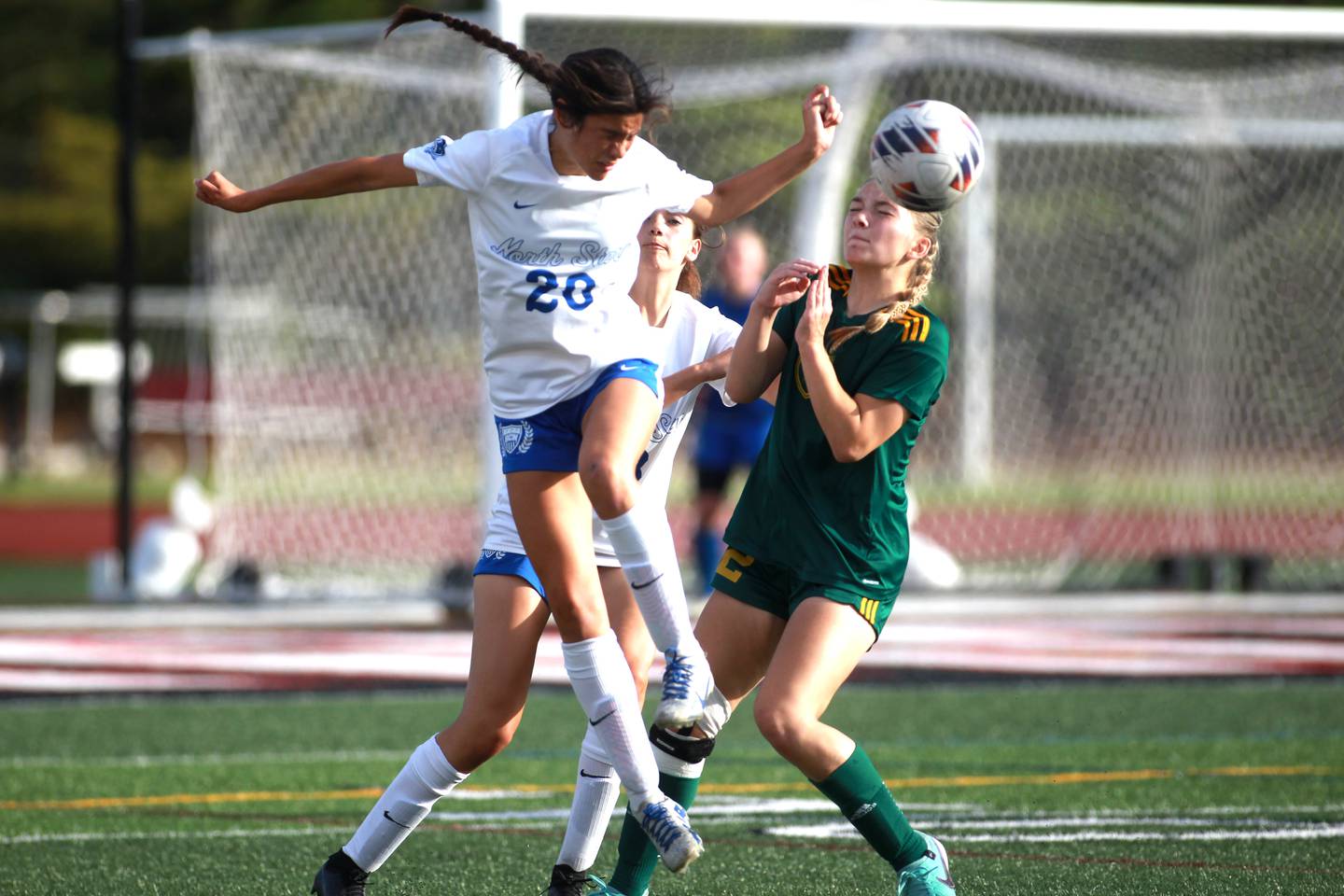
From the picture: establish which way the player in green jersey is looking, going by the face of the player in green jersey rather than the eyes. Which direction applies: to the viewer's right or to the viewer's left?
to the viewer's left

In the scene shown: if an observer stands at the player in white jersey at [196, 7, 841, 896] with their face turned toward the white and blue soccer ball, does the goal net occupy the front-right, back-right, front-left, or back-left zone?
front-left

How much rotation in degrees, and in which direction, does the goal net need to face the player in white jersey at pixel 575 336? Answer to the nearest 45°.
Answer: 0° — it already faces them

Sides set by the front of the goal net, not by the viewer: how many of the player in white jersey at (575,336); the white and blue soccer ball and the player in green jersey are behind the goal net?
0

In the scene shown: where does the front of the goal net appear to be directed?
toward the camera

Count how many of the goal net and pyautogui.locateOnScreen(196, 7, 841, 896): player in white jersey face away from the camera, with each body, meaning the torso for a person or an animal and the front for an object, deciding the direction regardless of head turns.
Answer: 0

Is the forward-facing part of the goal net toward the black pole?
no

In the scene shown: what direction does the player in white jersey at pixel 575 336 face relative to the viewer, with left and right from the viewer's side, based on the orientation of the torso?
facing the viewer and to the right of the viewer

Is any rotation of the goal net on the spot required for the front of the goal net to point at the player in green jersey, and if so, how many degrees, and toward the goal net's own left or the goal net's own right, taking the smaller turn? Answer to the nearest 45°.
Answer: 0° — it already faces them

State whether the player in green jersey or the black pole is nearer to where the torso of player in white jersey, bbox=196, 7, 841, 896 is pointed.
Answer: the player in green jersey

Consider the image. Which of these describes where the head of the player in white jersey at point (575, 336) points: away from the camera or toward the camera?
toward the camera

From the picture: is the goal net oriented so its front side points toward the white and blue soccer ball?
yes

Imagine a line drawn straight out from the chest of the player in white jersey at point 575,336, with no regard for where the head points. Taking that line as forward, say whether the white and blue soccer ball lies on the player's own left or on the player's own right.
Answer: on the player's own left

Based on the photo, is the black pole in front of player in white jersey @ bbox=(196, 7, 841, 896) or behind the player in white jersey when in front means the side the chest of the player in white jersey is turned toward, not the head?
behind

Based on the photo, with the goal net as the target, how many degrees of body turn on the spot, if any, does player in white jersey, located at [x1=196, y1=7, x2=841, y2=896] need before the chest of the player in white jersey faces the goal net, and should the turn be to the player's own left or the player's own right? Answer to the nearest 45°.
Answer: approximately 135° to the player's own left

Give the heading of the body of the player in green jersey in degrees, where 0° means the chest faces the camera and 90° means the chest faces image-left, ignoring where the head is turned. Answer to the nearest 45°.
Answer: approximately 45°
